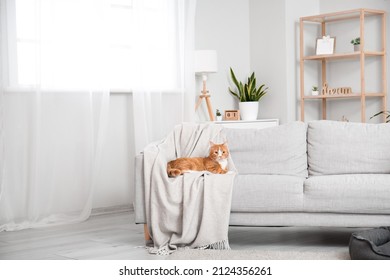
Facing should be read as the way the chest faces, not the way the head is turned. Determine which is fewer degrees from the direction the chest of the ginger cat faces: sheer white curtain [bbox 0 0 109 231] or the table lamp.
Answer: the table lamp

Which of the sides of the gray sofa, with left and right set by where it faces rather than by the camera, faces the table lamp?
back

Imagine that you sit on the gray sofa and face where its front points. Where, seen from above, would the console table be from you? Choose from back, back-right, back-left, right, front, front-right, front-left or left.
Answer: back

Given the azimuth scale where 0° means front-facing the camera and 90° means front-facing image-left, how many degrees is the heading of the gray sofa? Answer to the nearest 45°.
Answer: approximately 0°

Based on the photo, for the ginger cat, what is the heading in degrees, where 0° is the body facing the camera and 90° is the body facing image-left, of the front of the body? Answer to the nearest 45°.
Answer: approximately 270°

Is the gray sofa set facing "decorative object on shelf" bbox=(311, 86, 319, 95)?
no

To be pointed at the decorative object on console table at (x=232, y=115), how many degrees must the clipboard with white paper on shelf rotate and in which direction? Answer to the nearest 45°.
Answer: approximately 45° to its right

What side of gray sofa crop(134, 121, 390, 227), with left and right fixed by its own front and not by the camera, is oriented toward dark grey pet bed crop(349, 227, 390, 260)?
front

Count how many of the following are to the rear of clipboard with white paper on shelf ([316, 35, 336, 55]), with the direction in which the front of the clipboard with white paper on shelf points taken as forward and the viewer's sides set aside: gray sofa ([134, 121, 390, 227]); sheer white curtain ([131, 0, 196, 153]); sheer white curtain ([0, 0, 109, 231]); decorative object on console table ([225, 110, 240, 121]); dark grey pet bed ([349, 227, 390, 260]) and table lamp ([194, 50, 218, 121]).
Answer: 0

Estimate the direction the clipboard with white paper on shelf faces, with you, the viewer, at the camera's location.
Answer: facing the viewer and to the left of the viewer

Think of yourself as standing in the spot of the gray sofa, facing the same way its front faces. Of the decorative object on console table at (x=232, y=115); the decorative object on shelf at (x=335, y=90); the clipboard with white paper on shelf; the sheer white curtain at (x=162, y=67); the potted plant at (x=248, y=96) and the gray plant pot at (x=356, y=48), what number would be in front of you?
0

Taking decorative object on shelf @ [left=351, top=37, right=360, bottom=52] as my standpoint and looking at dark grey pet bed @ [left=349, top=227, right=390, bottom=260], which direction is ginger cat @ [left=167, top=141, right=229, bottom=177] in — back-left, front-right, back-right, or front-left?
front-right

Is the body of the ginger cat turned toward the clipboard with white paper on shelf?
no

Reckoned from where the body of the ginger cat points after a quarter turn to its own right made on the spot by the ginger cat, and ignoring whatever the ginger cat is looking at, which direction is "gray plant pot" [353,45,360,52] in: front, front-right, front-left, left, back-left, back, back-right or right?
back-left

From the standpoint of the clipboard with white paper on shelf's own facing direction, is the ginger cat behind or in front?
in front
